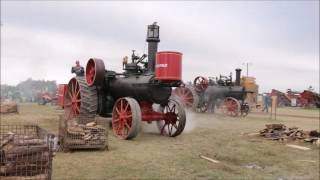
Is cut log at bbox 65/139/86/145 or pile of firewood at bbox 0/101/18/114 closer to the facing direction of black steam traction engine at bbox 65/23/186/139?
the cut log

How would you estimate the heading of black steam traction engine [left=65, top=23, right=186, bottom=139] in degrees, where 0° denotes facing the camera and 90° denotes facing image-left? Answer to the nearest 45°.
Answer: approximately 315°

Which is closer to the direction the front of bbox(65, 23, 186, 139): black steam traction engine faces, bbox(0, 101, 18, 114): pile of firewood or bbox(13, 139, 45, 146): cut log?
the cut log

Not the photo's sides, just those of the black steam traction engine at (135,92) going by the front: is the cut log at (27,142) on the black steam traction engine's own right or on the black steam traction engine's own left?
on the black steam traction engine's own right

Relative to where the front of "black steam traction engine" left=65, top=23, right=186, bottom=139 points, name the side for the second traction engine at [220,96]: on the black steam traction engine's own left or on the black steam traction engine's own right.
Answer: on the black steam traction engine's own left

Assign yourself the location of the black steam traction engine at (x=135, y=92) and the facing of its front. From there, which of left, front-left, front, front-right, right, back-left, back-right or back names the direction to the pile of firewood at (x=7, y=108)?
back

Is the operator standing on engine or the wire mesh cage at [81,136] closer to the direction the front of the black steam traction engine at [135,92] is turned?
the wire mesh cage

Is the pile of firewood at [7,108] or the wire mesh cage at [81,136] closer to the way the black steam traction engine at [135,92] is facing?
the wire mesh cage

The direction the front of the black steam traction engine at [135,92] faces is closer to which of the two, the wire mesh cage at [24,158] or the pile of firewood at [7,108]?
the wire mesh cage

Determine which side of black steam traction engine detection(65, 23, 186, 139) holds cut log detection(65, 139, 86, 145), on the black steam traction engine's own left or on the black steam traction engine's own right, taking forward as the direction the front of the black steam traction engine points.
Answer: on the black steam traction engine's own right
